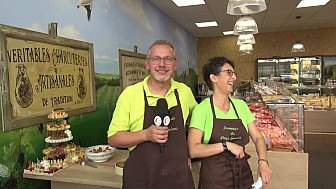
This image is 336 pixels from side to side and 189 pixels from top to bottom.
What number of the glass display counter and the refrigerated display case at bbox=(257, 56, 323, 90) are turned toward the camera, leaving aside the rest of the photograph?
2

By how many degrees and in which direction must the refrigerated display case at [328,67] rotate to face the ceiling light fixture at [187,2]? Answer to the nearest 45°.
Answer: approximately 45° to its right

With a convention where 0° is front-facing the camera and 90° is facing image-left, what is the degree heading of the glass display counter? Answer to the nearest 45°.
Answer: approximately 0°

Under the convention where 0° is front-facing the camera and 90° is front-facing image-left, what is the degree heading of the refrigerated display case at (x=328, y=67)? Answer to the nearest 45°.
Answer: approximately 0°

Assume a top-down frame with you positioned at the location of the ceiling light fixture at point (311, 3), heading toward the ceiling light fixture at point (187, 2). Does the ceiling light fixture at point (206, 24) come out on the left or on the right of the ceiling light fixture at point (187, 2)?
right

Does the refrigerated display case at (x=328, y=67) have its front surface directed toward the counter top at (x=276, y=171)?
yes
